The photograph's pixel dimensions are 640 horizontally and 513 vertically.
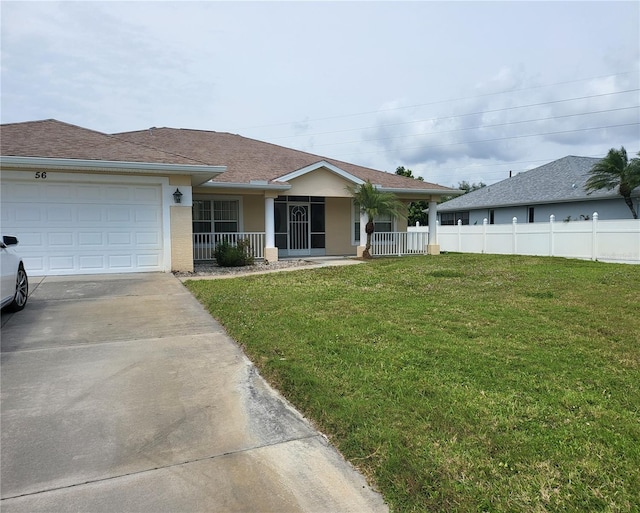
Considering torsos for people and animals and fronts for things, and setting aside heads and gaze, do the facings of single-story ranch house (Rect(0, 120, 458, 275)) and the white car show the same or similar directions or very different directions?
very different directions

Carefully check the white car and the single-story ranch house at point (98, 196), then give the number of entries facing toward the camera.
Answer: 1

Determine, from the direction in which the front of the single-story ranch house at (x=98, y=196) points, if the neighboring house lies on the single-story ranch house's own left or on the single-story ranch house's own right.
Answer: on the single-story ranch house's own left

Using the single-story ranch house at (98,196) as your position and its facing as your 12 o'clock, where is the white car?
The white car is roughly at 12 o'clock from the single-story ranch house.

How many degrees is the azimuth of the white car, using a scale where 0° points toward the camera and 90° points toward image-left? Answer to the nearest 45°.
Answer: approximately 225°

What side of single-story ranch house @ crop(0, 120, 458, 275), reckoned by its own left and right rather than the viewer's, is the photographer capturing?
front
